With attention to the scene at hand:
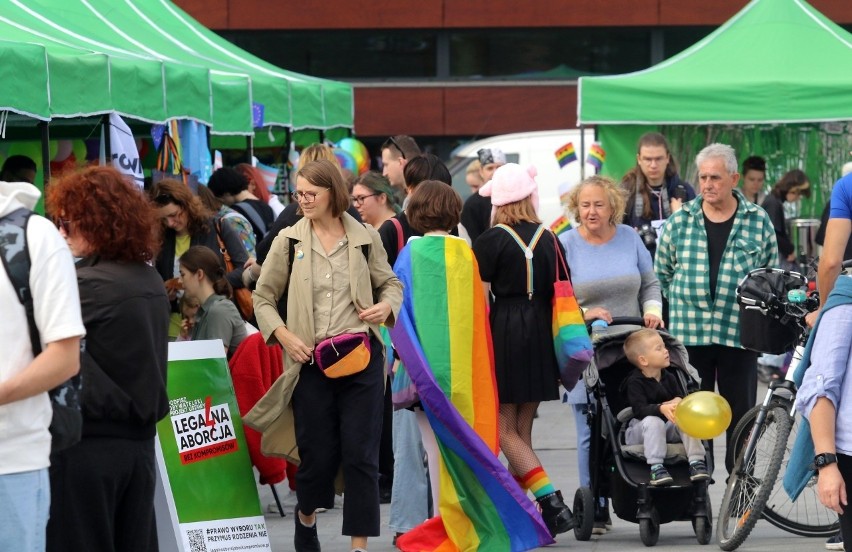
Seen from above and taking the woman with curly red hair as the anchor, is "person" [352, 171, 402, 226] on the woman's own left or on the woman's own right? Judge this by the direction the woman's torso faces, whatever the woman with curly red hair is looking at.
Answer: on the woman's own right

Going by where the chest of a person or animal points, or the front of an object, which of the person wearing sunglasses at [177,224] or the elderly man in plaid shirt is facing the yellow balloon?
the elderly man in plaid shirt

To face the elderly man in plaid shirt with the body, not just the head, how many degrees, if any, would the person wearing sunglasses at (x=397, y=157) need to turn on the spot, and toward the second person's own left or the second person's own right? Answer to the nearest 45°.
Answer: approximately 135° to the second person's own left

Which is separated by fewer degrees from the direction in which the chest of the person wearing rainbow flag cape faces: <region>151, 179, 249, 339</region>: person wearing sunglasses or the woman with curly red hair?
the person wearing sunglasses

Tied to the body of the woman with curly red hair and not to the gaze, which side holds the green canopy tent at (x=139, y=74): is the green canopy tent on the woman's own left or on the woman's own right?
on the woman's own right

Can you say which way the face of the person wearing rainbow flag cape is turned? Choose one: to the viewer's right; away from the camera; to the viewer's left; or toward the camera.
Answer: away from the camera
